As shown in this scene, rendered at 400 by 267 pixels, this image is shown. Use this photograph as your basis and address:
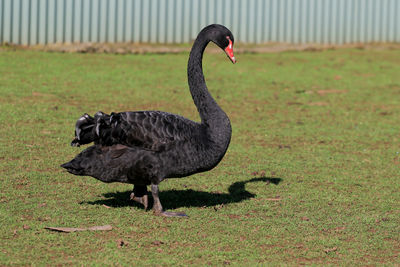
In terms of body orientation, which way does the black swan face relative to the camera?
to the viewer's right

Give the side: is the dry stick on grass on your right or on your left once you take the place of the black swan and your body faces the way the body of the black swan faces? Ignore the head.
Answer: on your right
